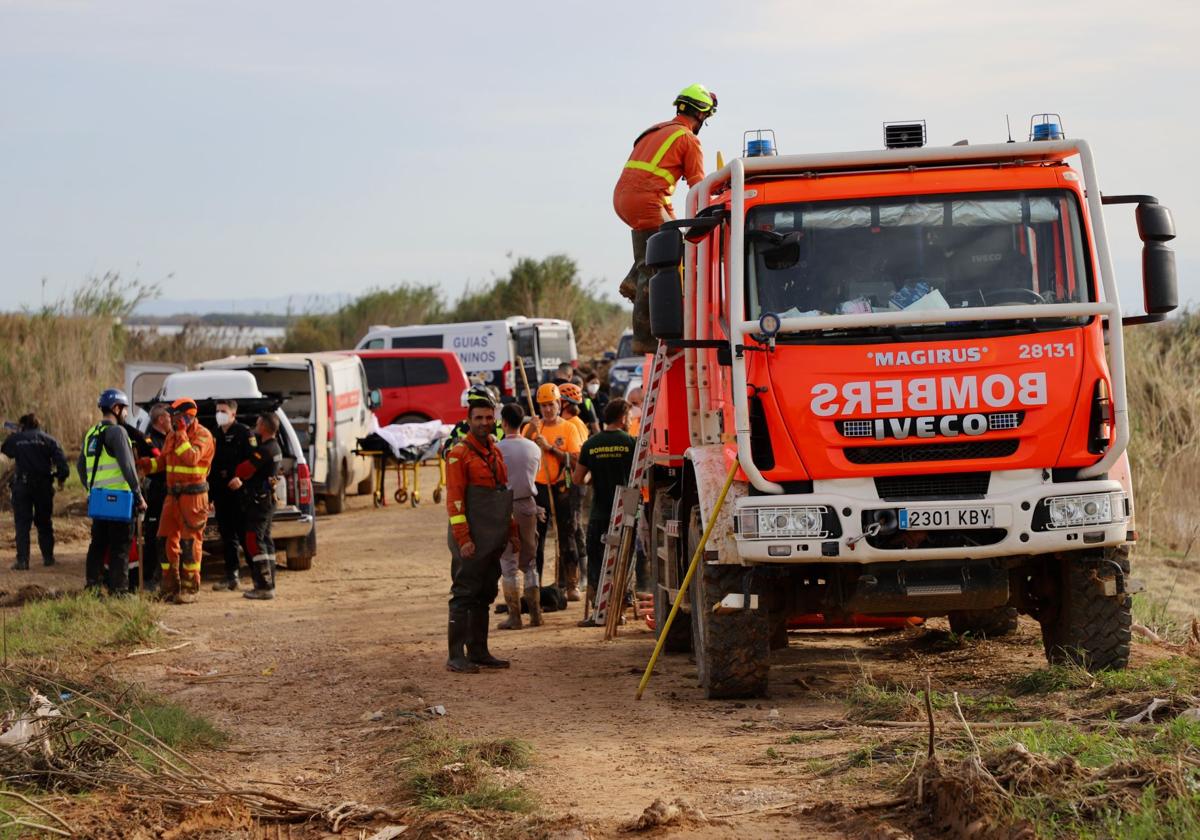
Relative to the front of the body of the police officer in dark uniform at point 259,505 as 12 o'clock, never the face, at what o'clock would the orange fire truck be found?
The orange fire truck is roughly at 8 o'clock from the police officer in dark uniform.

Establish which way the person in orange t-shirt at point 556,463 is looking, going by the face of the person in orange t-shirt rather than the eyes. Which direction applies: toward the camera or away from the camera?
toward the camera

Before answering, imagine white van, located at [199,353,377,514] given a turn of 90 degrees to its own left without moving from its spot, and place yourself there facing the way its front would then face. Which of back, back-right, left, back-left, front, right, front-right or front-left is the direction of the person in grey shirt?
back-left

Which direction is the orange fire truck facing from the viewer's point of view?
toward the camera

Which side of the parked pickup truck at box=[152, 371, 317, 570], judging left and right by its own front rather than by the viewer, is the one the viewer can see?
back

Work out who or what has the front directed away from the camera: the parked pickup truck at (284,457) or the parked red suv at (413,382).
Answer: the parked pickup truck at (284,457)

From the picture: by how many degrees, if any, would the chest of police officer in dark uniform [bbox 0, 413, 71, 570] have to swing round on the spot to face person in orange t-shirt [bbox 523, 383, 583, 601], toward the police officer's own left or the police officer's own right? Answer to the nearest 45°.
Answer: approximately 135° to the police officer's own right

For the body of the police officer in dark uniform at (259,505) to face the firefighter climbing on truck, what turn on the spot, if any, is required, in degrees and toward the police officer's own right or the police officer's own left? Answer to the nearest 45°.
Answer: approximately 135° to the police officer's own left
